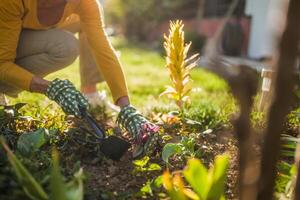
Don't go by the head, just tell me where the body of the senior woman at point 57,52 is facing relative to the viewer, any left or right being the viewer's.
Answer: facing the viewer and to the right of the viewer

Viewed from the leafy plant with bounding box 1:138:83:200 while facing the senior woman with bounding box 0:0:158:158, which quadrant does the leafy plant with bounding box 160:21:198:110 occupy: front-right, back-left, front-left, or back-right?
front-right

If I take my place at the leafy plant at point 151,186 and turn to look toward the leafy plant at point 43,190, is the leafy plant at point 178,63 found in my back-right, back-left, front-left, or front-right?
back-right

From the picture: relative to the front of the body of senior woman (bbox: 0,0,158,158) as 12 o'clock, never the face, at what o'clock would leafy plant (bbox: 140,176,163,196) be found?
The leafy plant is roughly at 1 o'clock from the senior woman.

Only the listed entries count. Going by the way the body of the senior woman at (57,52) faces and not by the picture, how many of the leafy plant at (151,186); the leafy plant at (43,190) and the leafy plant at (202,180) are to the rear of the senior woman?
0

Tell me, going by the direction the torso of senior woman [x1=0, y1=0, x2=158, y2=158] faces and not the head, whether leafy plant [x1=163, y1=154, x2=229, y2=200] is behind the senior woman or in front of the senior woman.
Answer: in front

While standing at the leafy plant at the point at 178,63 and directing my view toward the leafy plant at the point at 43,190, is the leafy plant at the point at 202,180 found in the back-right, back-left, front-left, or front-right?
front-left

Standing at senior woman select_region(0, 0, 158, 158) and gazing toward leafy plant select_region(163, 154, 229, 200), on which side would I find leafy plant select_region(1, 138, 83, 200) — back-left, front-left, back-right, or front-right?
front-right

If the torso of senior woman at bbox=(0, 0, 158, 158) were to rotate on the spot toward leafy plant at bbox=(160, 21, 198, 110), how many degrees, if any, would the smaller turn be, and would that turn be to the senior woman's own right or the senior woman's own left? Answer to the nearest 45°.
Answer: approximately 45° to the senior woman's own left

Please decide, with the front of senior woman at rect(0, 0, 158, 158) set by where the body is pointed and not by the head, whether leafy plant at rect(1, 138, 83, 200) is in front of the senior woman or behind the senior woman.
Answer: in front
